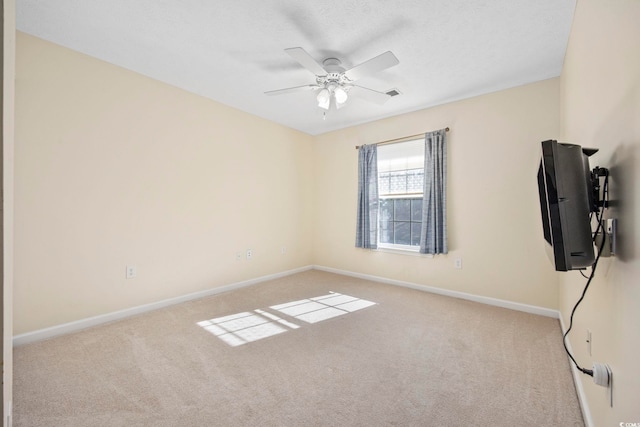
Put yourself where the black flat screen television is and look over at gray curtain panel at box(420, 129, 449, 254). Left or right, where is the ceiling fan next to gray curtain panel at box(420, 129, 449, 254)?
left

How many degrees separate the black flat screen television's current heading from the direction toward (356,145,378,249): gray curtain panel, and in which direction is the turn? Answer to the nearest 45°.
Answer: approximately 45° to its right

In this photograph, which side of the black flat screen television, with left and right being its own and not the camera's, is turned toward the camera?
left

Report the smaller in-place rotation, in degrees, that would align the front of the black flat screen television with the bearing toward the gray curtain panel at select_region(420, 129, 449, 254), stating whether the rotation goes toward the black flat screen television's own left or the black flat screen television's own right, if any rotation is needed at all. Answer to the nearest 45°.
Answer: approximately 45° to the black flat screen television's own right

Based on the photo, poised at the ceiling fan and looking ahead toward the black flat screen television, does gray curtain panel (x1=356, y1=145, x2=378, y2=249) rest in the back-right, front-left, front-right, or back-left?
back-left

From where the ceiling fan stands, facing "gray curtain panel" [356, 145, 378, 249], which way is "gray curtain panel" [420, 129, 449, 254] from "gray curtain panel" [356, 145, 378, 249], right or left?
right

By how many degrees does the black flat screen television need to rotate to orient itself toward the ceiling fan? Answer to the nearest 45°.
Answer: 0° — it already faces it

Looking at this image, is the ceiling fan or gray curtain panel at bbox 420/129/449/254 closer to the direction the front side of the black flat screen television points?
the ceiling fan
